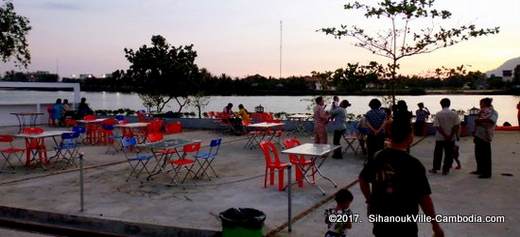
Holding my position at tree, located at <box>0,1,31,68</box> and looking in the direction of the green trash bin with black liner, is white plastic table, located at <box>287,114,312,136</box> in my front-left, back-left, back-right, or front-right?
front-left

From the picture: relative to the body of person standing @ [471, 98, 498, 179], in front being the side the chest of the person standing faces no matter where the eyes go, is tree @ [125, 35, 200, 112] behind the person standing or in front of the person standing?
in front

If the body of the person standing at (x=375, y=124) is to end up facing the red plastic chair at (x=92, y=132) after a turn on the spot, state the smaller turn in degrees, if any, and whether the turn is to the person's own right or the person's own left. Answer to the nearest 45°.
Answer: approximately 90° to the person's own left

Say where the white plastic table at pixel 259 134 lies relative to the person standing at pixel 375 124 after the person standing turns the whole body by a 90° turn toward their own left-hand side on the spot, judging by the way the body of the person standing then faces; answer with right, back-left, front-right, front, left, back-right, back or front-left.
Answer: front-right

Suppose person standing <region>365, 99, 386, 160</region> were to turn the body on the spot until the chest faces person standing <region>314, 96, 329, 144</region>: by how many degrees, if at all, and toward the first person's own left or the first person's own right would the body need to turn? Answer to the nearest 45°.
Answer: approximately 45° to the first person's own left

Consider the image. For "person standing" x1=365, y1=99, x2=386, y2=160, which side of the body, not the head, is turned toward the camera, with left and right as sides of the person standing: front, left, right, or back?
back

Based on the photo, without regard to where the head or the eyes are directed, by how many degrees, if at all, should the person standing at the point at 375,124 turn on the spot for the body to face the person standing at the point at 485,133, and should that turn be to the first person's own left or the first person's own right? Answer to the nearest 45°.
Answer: approximately 90° to the first person's own right

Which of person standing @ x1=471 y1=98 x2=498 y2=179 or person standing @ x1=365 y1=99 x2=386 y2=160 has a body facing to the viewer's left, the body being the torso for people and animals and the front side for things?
person standing @ x1=471 y1=98 x2=498 y2=179

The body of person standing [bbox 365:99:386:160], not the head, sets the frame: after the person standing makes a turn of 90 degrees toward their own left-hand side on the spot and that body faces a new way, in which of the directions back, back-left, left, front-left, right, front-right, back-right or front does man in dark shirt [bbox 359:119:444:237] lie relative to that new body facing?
left

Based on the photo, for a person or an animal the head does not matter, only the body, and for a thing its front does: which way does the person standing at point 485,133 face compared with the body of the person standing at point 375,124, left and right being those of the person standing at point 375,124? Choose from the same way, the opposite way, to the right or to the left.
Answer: to the left

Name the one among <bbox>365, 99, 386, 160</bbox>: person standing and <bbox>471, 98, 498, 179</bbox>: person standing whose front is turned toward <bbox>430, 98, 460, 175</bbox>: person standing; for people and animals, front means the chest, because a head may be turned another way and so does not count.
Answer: <bbox>471, 98, 498, 179</bbox>: person standing

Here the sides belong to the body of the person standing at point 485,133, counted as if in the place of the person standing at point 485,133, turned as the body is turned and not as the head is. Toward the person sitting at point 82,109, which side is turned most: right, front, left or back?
front

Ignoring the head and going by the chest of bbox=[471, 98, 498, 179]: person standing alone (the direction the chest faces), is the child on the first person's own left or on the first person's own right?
on the first person's own left

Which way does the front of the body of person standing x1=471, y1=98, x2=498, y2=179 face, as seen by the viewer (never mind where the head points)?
to the viewer's left

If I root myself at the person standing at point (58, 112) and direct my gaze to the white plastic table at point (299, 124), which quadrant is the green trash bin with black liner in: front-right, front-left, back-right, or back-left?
front-right

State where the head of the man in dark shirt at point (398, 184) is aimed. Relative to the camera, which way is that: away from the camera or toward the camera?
away from the camera

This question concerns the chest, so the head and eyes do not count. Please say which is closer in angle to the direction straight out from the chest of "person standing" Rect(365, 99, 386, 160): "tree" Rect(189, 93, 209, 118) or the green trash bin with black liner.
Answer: the tree

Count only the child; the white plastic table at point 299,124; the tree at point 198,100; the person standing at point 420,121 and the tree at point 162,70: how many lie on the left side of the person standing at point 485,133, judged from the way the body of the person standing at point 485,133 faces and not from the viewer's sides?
1

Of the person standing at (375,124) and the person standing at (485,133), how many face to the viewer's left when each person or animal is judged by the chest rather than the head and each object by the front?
1
